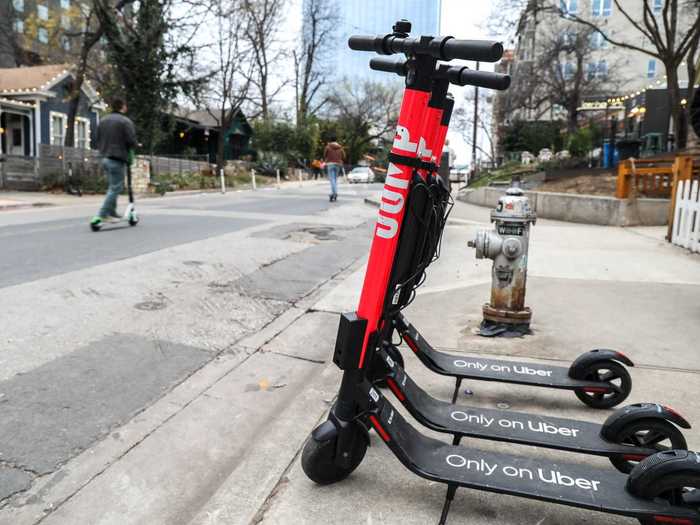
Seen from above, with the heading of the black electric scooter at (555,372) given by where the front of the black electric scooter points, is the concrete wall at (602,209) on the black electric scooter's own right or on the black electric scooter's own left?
on the black electric scooter's own right

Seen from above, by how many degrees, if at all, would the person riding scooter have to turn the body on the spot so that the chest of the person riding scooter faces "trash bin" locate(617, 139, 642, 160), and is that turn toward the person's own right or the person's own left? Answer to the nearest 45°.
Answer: approximately 45° to the person's own right

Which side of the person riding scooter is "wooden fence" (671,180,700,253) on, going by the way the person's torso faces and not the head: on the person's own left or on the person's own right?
on the person's own right

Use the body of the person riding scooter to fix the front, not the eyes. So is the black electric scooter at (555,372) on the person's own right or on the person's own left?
on the person's own right

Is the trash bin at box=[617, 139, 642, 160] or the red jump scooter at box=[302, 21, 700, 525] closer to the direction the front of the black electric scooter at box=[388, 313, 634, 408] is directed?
the red jump scooter

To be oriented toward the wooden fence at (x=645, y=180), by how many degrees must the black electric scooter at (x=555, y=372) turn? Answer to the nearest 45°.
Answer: approximately 90° to its right

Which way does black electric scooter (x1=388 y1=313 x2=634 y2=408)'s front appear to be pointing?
to the viewer's left
